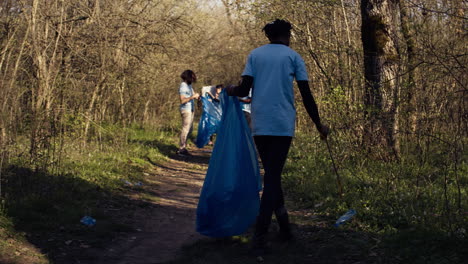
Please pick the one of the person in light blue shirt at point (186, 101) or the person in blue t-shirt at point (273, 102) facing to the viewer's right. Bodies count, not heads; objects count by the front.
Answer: the person in light blue shirt

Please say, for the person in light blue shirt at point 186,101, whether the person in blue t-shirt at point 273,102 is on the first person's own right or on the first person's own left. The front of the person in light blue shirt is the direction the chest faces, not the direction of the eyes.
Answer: on the first person's own right

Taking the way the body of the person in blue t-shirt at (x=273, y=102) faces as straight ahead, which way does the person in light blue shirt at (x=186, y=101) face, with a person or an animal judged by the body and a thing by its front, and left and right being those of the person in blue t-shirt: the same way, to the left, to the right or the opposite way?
to the right

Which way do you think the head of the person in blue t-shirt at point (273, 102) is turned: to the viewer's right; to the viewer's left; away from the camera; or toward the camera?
away from the camera

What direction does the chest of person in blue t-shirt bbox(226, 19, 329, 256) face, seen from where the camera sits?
away from the camera

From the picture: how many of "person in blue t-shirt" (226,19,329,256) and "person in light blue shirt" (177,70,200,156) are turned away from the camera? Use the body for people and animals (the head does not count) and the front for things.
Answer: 1

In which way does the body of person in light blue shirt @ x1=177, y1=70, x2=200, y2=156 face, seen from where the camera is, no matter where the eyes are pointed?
to the viewer's right
